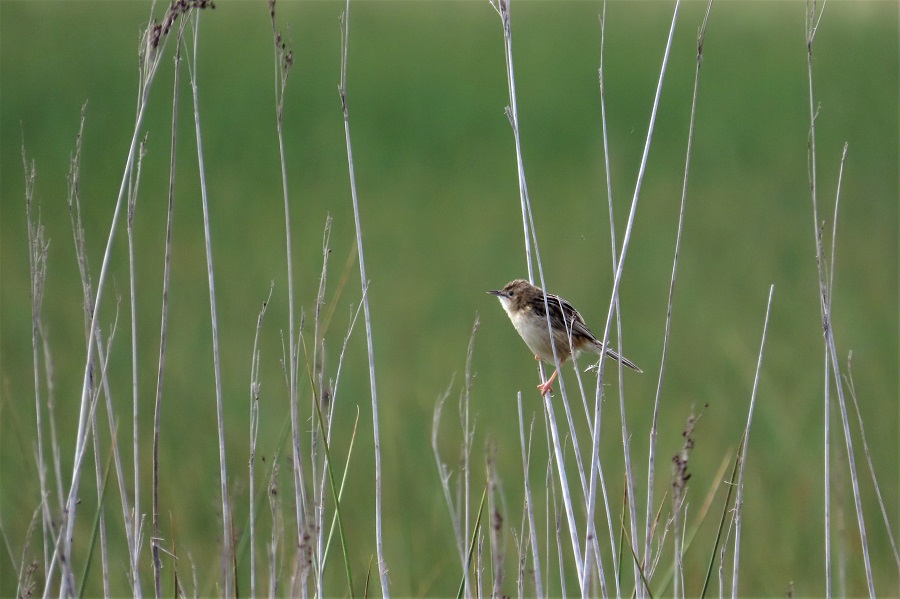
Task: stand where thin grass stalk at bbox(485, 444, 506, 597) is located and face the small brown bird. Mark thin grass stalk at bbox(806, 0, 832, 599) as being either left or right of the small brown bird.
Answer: right

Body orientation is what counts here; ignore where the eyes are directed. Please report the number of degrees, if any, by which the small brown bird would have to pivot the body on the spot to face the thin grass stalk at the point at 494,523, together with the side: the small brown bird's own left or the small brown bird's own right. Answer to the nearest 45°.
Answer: approximately 90° to the small brown bird's own left

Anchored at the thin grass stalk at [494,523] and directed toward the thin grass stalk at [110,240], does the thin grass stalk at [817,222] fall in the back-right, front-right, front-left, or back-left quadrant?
back-right

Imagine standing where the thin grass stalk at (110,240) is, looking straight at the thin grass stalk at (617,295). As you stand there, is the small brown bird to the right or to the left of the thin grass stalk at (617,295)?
left

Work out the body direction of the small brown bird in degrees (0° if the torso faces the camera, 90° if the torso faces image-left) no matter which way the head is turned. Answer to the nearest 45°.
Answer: approximately 90°
